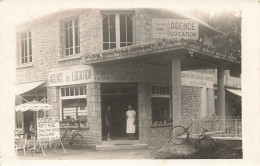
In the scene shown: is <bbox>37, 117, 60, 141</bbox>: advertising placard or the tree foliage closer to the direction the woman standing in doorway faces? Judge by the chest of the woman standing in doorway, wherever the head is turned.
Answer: the advertising placard

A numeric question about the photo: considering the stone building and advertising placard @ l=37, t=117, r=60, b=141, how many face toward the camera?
2

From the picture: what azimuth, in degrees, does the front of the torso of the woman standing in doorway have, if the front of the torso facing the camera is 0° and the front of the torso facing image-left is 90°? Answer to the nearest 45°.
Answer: approximately 0°

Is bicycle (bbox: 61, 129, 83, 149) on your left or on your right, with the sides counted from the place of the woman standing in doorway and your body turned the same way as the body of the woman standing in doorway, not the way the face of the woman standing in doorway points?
on your right
